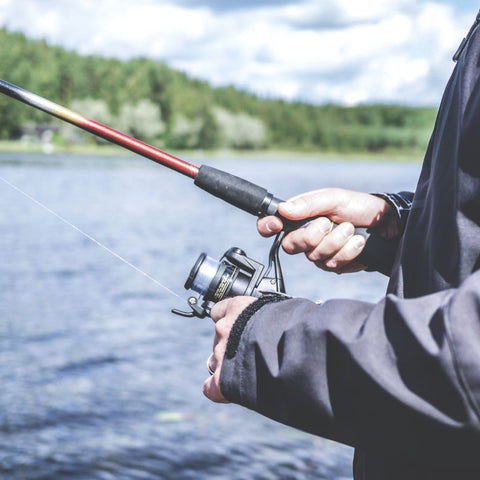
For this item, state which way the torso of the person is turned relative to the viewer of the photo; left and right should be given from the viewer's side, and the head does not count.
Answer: facing to the left of the viewer
